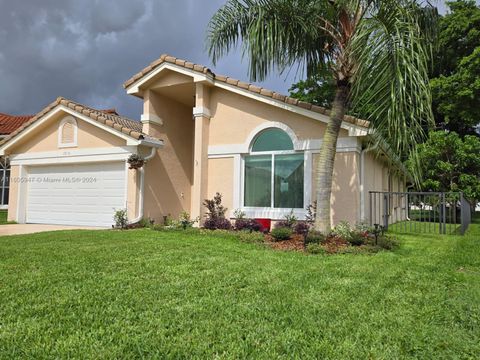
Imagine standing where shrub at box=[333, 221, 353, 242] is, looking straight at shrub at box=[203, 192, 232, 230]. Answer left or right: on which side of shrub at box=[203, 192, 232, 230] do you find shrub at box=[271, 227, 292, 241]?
left

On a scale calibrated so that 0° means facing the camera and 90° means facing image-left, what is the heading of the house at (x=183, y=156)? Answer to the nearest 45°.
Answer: approximately 0°

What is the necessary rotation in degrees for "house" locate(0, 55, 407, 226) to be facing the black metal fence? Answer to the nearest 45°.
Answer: approximately 90° to its left

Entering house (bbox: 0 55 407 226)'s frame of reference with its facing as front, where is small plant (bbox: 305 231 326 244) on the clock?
The small plant is roughly at 11 o'clock from the house.

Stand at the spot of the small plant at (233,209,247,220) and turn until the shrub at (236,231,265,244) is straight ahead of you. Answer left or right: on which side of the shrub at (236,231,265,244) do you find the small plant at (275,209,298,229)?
left

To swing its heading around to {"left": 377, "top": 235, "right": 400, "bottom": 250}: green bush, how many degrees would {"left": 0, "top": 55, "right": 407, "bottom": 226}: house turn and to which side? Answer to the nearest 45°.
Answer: approximately 45° to its left

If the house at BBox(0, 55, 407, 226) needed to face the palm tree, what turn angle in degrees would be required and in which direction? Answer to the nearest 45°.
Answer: approximately 45° to its left

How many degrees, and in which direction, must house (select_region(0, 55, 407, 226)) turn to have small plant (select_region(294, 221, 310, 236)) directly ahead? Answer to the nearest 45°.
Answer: approximately 45° to its left
